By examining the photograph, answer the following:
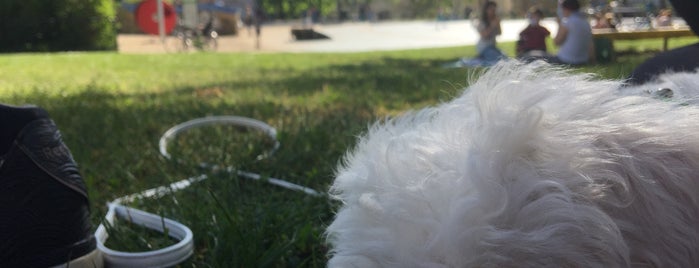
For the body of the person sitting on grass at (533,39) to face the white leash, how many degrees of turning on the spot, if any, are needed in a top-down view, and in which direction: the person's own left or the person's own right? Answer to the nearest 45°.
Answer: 0° — they already face it

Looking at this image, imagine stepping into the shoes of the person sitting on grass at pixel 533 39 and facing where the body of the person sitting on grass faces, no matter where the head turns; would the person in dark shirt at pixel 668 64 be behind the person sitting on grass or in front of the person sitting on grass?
in front

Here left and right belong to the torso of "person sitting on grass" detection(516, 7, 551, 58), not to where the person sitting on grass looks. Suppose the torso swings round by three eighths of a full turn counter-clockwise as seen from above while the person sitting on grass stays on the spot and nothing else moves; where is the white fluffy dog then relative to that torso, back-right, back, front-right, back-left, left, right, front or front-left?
back-right
